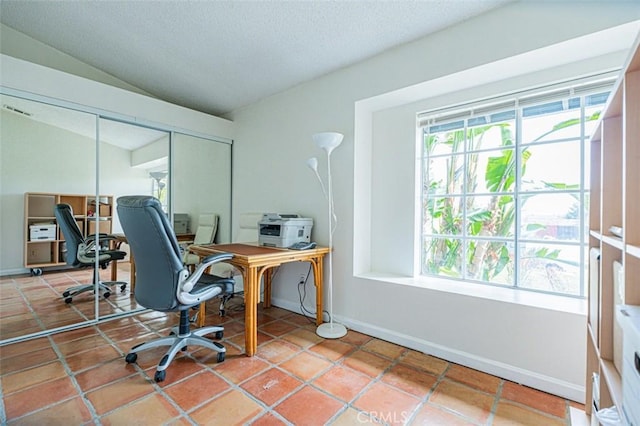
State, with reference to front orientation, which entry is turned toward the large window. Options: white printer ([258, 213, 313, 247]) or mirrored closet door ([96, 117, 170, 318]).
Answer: the mirrored closet door

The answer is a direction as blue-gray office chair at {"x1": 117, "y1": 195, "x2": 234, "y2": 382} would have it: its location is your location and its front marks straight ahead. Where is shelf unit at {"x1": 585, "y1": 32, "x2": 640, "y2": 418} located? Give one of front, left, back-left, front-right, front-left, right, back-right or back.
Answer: right

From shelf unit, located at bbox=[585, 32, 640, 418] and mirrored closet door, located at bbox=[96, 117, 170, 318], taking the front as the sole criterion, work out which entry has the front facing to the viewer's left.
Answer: the shelf unit

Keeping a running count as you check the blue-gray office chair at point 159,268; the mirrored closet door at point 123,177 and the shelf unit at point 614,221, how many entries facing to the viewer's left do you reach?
1

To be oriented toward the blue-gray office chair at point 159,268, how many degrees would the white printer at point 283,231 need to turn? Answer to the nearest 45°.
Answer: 0° — it already faces it

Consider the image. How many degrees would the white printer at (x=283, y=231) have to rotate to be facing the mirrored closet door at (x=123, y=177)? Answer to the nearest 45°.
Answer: approximately 45° to its right

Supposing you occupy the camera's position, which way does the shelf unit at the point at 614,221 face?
facing to the left of the viewer

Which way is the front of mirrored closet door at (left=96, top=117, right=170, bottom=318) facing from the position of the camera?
facing the viewer and to the right of the viewer

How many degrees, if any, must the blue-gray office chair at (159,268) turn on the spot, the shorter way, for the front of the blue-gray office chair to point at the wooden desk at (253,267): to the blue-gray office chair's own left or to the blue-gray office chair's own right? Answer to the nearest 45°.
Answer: approximately 45° to the blue-gray office chair's own right

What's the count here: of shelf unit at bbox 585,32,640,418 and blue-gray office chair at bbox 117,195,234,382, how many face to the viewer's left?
1

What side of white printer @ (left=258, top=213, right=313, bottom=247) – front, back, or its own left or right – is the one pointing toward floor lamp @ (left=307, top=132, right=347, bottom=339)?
left

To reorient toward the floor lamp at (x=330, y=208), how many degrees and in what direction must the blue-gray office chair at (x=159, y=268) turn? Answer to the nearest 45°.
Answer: approximately 45° to its right

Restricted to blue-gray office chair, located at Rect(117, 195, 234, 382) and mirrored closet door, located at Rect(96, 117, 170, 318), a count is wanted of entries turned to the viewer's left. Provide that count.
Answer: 0

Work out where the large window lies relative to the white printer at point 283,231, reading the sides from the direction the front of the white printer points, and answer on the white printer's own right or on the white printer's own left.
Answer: on the white printer's own left

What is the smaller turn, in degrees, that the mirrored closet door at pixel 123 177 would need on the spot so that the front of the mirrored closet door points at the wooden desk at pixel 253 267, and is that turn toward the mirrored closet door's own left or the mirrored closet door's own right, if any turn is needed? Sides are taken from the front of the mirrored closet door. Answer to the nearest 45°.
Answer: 0° — it already faces it

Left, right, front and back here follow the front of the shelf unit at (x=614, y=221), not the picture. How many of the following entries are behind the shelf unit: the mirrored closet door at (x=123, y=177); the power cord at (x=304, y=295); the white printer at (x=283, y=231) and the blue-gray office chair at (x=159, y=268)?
0

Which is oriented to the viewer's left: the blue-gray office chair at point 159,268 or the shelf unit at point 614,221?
the shelf unit

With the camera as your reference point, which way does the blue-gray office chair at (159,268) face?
facing away from the viewer and to the right of the viewer
